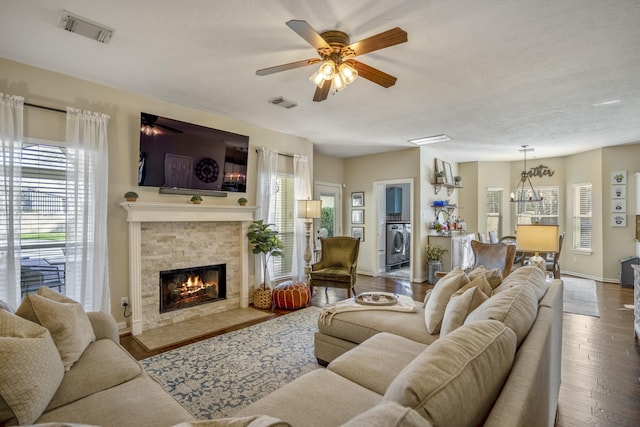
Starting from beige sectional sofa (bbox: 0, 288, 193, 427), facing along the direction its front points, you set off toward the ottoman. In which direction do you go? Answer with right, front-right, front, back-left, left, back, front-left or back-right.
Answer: front-left

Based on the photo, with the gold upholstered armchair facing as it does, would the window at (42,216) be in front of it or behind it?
in front

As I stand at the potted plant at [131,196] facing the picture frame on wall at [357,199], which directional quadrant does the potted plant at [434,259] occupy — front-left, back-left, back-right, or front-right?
front-right

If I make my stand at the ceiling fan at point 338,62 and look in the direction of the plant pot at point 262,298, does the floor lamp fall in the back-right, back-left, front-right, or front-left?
front-right

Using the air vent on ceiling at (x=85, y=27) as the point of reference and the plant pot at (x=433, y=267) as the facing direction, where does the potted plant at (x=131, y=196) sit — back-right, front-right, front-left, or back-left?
front-left

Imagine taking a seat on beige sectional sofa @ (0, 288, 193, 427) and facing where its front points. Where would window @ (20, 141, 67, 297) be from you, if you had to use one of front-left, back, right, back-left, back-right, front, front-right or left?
left

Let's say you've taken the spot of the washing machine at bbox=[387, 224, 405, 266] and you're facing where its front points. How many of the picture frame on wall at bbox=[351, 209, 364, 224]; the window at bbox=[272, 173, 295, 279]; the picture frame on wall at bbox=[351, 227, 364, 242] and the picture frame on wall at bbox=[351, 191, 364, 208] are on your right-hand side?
4

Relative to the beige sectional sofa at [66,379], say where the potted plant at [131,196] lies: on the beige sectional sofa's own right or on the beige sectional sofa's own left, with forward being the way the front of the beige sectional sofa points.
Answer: on the beige sectional sofa's own left

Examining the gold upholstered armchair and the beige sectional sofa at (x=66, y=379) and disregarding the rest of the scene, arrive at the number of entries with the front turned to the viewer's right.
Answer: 1

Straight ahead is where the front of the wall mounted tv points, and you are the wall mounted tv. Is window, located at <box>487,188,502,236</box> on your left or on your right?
on your left

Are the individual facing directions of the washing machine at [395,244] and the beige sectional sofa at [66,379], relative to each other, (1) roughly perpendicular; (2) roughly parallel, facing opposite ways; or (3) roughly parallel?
roughly perpendicular

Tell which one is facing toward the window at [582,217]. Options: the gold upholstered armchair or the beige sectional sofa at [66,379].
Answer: the beige sectional sofa

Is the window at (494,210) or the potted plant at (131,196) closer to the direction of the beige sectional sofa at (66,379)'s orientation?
the window

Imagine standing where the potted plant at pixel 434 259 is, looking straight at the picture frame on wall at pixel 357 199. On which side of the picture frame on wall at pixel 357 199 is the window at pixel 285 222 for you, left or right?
left

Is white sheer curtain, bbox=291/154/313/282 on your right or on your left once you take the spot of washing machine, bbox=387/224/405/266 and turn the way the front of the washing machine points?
on your right

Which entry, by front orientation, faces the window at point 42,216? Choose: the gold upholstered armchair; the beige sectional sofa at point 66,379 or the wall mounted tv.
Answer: the gold upholstered armchair

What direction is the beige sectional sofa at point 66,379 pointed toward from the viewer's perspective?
to the viewer's right

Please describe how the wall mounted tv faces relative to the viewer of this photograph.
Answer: facing the viewer and to the right of the viewer
